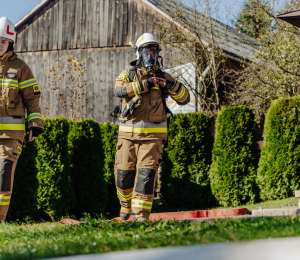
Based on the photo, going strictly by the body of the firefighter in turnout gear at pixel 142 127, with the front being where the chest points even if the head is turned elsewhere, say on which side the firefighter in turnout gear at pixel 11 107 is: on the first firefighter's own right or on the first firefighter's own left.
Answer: on the first firefighter's own right

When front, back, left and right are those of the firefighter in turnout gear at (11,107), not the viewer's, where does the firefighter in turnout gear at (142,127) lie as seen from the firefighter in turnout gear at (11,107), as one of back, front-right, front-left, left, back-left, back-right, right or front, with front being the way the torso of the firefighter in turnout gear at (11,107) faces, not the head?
left

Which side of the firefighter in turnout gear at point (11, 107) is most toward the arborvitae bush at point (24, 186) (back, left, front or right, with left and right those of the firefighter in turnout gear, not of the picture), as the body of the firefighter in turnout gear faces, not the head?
back

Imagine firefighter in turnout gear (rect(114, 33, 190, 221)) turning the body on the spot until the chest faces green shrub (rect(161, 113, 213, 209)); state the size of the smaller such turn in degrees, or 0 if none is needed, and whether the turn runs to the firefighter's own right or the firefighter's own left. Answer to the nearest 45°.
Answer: approximately 180°

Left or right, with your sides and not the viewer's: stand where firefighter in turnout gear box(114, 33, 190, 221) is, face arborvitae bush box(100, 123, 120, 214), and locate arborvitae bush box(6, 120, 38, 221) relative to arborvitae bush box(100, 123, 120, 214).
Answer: left

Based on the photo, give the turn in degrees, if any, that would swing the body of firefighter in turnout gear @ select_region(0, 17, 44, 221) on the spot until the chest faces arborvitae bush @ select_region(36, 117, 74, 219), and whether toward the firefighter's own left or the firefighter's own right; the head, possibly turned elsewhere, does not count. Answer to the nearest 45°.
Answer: approximately 180°
